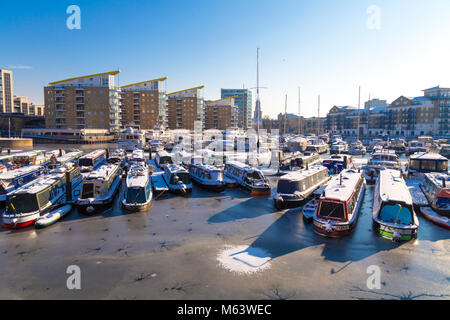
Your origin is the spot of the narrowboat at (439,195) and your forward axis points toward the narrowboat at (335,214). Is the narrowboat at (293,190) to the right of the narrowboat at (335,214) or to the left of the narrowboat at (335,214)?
right

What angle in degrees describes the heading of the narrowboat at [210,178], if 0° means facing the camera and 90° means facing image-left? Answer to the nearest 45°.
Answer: approximately 315°

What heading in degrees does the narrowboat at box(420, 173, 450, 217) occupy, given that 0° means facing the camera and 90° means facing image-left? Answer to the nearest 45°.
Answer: approximately 315°

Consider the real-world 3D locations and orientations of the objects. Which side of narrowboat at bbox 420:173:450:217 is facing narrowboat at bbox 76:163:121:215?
right

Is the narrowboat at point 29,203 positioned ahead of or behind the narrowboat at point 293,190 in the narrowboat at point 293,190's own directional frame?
ahead

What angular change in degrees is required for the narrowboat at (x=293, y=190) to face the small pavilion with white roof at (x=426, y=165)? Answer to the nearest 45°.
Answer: approximately 180°

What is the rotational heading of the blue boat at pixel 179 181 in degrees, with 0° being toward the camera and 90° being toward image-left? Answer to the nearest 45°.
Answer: approximately 315°

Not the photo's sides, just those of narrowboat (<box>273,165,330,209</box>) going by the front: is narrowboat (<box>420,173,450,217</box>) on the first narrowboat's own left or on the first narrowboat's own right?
on the first narrowboat's own left

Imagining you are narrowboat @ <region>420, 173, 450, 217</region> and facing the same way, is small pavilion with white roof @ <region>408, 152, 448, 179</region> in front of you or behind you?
behind
